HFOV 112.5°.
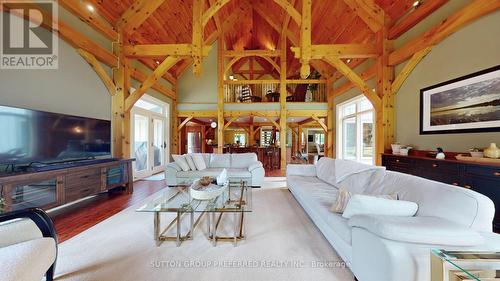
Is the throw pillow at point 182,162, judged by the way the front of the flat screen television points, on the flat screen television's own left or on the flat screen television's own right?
on the flat screen television's own left

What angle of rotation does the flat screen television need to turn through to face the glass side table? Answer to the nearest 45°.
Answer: approximately 45° to its right

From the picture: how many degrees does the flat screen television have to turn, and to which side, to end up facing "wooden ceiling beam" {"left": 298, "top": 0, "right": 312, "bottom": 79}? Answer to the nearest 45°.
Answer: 0° — it already faces it

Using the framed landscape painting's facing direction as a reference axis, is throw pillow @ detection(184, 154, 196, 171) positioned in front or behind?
in front

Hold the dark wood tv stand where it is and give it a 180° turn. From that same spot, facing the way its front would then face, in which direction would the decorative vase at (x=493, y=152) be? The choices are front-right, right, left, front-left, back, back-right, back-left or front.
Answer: back

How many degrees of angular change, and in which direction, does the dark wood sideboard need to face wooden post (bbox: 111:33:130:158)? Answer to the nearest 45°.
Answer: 0° — it already faces it

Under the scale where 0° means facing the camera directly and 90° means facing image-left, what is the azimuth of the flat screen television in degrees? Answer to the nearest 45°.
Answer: approximately 315°

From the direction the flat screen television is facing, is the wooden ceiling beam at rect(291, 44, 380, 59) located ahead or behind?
ahead

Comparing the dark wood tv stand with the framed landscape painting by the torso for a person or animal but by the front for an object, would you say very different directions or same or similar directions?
very different directions

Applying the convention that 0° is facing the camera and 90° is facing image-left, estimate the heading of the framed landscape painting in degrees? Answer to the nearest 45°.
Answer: approximately 45°

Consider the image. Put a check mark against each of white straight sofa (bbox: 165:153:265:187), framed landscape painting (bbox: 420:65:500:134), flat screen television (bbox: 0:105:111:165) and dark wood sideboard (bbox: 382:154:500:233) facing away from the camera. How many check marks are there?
0

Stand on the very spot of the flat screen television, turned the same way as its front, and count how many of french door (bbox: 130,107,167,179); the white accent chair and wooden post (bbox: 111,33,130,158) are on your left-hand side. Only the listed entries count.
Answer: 2

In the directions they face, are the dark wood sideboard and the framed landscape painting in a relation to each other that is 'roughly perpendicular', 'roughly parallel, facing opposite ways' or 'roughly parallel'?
roughly parallel

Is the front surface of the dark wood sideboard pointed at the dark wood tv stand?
yes

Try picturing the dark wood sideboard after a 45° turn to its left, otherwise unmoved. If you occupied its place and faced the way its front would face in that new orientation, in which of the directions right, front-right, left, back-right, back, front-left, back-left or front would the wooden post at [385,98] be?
back-right

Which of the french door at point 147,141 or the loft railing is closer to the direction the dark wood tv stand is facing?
the loft railing
